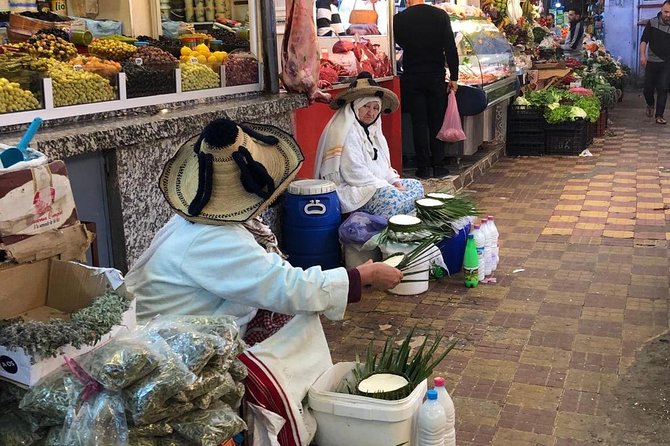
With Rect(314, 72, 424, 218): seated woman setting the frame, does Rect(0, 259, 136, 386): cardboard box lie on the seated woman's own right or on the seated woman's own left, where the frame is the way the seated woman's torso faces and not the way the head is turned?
on the seated woman's own right

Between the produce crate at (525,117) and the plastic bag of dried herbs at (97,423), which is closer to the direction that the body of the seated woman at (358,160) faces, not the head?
the plastic bag of dried herbs

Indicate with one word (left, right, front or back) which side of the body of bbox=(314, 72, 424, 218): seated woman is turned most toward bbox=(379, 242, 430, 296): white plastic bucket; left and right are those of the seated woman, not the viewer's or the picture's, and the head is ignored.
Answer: front

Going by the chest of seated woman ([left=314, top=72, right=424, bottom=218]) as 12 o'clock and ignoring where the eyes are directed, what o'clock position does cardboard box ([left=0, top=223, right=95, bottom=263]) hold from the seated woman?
The cardboard box is roughly at 2 o'clock from the seated woman.

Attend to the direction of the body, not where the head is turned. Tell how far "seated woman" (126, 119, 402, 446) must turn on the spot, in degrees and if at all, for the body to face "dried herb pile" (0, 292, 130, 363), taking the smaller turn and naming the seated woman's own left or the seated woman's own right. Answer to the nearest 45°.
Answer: approximately 135° to the seated woman's own right

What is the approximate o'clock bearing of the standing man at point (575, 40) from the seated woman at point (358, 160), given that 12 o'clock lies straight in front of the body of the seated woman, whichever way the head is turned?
The standing man is roughly at 8 o'clock from the seated woman.

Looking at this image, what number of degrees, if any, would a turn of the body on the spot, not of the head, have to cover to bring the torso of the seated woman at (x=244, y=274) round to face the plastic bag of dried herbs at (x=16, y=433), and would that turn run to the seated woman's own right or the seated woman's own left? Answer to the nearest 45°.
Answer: approximately 135° to the seated woman's own right

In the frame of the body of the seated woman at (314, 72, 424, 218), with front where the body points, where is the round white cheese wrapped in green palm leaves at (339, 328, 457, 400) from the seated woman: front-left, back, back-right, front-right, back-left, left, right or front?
front-right

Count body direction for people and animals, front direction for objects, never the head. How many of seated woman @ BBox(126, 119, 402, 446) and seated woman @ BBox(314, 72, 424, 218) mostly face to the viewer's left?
0

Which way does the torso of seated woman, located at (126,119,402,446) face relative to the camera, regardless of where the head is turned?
to the viewer's right

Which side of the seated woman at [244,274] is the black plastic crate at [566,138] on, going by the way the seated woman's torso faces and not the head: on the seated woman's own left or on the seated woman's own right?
on the seated woman's own left

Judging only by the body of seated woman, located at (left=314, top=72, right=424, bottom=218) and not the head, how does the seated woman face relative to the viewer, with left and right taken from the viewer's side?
facing the viewer and to the right of the viewer

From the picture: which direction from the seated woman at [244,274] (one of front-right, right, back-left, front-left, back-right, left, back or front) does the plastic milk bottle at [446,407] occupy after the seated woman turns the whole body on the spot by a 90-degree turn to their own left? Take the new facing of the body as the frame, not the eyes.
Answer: right

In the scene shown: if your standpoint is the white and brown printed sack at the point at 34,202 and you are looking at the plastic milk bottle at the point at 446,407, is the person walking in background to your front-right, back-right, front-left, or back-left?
front-left

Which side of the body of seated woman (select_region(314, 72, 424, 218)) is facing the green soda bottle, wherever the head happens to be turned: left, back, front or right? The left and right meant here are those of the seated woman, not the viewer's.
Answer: front
